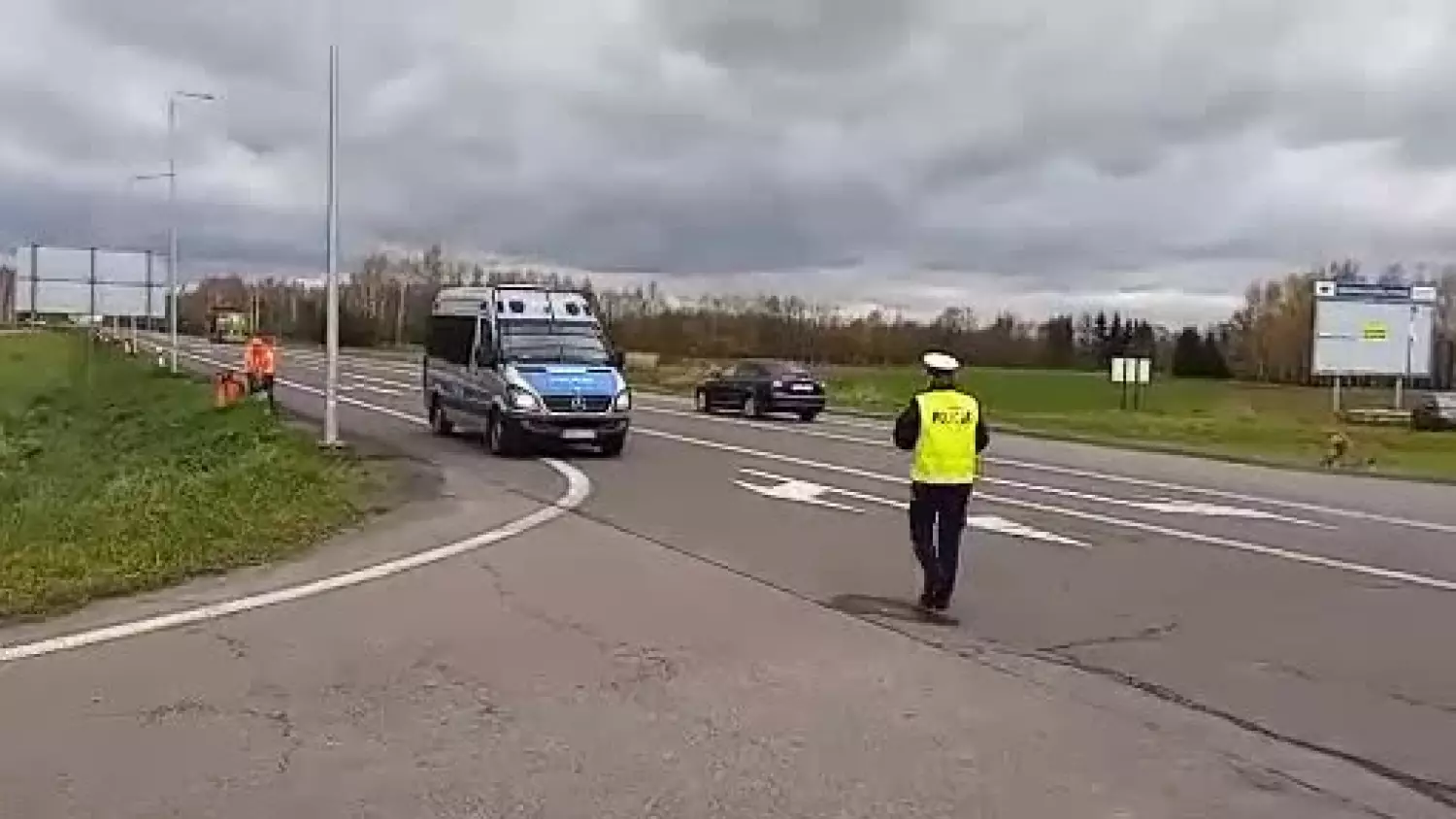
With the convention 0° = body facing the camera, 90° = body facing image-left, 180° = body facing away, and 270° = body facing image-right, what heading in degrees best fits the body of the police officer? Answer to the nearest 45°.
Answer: approximately 180°

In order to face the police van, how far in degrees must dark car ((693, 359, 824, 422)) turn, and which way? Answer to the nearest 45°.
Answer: approximately 135° to its left

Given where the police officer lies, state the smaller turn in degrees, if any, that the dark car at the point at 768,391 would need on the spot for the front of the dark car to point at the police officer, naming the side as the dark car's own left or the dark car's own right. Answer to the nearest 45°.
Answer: approximately 135° to the dark car's own left

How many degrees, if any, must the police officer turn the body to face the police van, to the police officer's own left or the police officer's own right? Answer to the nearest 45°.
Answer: approximately 45° to the police officer's own left

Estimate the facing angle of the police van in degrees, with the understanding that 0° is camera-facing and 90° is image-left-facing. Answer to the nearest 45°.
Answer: approximately 315°

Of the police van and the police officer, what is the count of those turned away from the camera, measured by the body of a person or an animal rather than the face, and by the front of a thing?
1

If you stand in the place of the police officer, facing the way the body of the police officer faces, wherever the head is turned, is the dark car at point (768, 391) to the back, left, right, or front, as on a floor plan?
front

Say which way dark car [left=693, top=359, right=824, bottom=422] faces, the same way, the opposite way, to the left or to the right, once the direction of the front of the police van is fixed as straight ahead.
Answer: the opposite way

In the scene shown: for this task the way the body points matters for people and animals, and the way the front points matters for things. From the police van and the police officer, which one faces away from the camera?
the police officer

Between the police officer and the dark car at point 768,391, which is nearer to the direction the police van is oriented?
the police officer

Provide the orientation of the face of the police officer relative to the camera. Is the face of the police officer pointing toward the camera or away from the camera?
away from the camera

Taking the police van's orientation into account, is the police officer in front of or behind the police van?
in front
